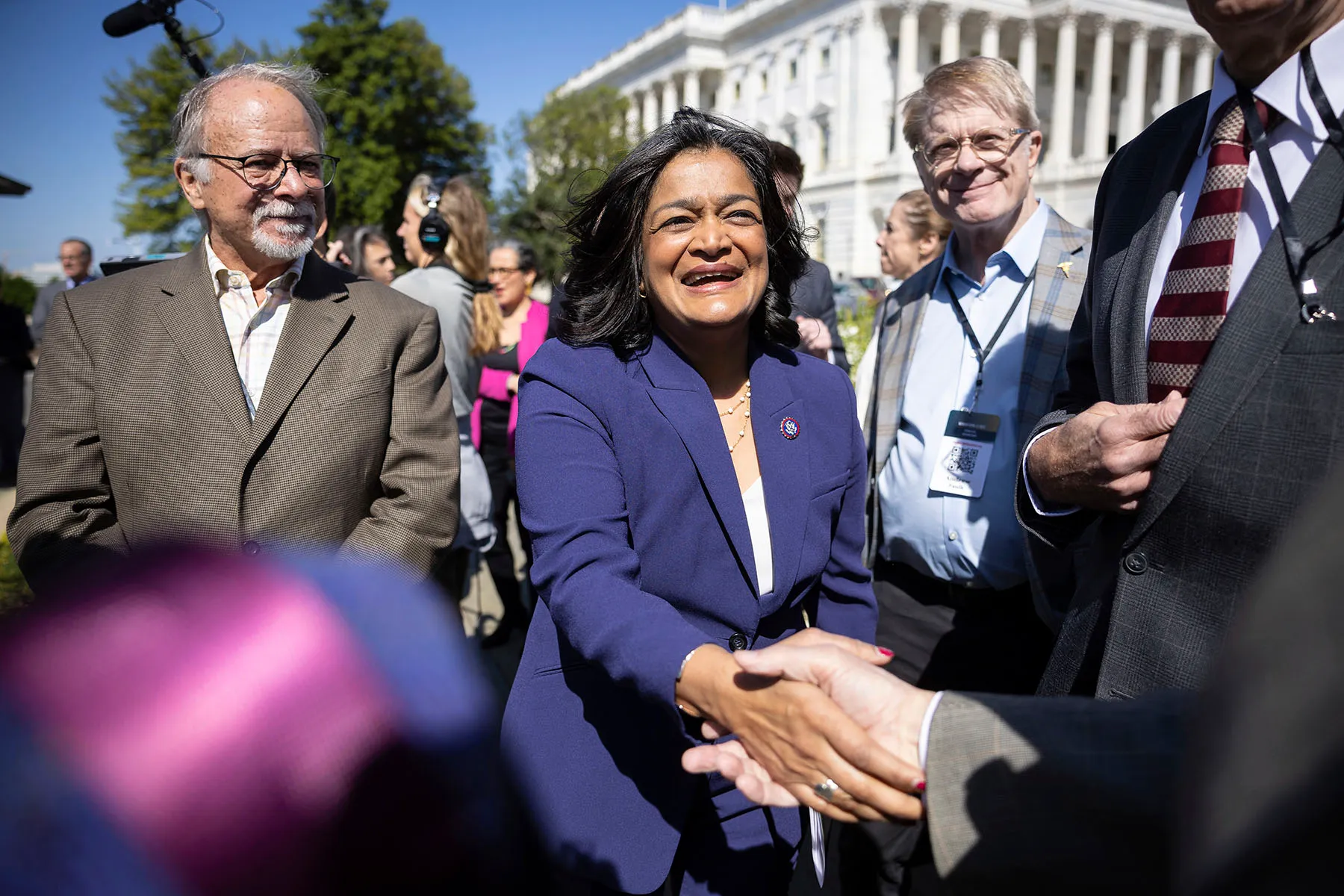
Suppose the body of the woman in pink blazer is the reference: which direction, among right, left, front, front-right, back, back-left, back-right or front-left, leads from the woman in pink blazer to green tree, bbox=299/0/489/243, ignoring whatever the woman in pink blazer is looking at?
back-right

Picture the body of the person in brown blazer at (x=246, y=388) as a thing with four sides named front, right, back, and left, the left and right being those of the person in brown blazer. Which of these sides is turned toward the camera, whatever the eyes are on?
front

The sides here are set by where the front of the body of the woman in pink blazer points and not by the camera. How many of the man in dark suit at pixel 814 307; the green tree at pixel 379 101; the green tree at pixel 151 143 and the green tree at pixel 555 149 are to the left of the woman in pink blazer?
1

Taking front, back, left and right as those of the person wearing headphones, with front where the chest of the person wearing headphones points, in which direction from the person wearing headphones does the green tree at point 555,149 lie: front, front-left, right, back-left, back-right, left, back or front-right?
right

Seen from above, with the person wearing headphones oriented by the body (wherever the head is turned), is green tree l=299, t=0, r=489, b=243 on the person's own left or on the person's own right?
on the person's own right

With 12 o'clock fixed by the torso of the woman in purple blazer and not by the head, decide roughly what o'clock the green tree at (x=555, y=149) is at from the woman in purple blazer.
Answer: The green tree is roughly at 7 o'clock from the woman in purple blazer.

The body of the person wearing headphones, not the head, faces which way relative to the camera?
to the viewer's left

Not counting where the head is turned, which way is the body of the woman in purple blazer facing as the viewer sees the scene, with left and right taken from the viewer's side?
facing the viewer and to the right of the viewer

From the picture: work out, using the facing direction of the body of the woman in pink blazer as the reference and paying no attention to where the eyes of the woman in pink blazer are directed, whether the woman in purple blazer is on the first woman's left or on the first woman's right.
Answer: on the first woman's left

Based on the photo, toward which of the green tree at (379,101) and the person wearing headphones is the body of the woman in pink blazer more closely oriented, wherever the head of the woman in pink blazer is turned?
the person wearing headphones

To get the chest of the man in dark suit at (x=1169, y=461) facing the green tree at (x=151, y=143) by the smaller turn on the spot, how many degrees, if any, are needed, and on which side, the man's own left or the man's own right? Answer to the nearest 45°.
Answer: approximately 90° to the man's own right

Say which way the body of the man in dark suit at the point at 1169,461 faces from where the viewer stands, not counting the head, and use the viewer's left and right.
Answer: facing the viewer and to the left of the viewer

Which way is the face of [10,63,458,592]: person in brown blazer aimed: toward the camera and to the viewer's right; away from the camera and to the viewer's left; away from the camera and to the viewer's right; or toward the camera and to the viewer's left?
toward the camera and to the viewer's right
